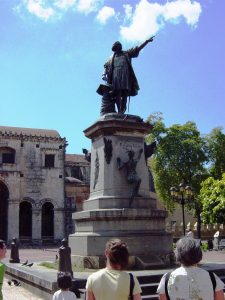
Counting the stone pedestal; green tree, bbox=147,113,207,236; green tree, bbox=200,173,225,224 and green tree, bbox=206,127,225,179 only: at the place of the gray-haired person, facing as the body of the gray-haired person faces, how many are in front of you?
4

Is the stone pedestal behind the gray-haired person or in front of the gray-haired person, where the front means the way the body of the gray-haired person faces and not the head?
in front

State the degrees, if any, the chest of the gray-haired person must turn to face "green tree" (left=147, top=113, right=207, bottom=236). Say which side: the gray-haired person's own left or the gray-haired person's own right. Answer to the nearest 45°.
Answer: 0° — they already face it

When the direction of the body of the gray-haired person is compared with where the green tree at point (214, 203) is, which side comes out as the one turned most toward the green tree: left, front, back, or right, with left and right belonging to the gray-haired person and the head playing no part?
front

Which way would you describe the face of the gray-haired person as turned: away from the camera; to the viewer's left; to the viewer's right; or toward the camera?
away from the camera

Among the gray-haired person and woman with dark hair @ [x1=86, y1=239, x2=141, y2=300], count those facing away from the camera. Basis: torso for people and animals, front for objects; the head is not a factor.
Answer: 2

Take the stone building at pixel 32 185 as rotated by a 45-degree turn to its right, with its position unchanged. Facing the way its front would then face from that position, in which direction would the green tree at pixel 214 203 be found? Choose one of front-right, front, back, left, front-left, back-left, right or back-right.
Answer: left

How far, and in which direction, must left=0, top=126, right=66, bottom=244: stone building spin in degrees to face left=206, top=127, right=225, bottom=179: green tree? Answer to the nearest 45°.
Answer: approximately 90° to its left

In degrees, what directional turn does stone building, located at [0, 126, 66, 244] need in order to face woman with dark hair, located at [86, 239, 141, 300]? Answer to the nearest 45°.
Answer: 0° — it already faces them

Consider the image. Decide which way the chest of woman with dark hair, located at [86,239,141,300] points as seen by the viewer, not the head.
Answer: away from the camera

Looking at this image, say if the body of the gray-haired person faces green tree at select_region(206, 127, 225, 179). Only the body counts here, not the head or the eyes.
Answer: yes

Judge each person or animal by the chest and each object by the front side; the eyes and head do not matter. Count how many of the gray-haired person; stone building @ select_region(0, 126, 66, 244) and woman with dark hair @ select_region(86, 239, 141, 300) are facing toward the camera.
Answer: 1

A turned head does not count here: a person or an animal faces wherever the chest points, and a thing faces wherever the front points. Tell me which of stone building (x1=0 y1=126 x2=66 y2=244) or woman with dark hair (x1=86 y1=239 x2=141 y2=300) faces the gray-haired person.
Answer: the stone building

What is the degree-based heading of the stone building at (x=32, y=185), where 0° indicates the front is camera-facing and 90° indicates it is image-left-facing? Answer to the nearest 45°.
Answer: approximately 0°

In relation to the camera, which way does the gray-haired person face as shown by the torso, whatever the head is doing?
away from the camera

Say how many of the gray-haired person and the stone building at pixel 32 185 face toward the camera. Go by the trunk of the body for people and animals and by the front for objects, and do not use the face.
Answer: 1

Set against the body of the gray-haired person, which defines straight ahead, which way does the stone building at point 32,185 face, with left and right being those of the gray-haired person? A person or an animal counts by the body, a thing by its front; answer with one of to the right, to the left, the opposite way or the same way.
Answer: the opposite way
